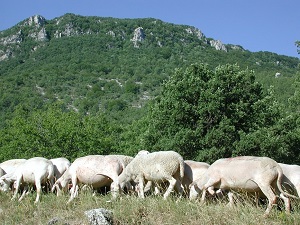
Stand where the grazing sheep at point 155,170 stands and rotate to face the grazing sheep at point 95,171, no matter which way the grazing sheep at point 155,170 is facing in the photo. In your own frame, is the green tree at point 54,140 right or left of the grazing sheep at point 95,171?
right

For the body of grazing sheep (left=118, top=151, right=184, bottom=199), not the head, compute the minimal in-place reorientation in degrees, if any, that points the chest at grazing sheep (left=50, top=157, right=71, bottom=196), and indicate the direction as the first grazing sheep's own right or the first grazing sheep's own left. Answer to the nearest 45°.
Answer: approximately 45° to the first grazing sheep's own right

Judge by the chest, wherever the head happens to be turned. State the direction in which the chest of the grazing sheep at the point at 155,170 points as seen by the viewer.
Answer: to the viewer's left

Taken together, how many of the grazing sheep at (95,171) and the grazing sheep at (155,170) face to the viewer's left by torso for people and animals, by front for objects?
2

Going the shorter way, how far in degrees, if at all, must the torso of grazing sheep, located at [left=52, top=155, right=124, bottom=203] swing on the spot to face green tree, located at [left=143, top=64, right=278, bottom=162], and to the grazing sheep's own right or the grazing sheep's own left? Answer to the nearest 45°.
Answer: approximately 135° to the grazing sheep's own right

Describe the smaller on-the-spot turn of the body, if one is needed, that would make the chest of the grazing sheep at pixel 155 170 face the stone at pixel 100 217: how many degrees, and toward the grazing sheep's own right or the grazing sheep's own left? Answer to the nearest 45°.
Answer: approximately 45° to the grazing sheep's own left

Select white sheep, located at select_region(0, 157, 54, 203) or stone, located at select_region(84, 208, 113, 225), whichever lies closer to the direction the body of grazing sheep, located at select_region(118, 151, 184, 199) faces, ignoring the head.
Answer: the white sheep

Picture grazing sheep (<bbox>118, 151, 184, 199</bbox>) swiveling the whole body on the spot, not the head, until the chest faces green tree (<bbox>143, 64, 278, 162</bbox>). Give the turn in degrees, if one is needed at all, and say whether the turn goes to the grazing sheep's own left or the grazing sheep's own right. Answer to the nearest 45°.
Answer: approximately 90° to the grazing sheep's own right

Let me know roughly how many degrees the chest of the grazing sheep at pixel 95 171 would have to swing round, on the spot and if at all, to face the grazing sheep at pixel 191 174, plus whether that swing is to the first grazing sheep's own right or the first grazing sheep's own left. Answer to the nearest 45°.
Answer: approximately 135° to the first grazing sheep's own left

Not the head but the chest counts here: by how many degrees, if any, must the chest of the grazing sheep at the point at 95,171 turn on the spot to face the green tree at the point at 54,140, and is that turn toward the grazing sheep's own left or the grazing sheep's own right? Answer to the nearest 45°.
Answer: approximately 90° to the grazing sheep's own right

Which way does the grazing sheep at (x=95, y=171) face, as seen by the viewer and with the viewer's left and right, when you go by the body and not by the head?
facing to the left of the viewer

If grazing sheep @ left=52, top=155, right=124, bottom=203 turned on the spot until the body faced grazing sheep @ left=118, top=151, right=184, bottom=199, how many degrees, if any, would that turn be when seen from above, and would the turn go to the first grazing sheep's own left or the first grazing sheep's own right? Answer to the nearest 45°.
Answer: approximately 135° to the first grazing sheep's own left
